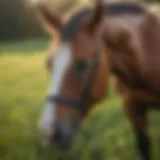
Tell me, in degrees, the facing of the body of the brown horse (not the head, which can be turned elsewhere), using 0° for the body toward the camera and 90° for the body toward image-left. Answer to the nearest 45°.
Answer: approximately 45°
